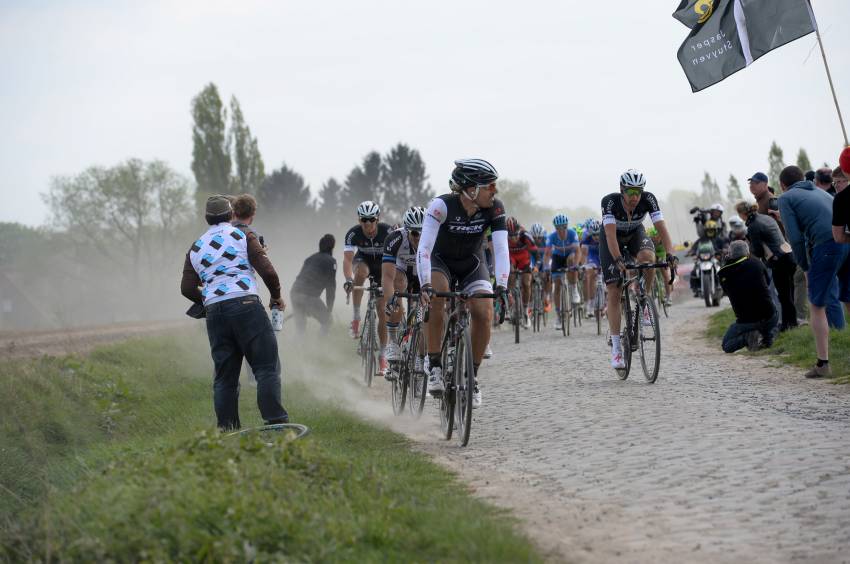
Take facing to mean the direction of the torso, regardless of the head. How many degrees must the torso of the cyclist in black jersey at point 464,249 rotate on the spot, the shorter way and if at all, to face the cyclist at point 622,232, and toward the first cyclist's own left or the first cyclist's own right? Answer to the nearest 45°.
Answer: approximately 135° to the first cyclist's own left

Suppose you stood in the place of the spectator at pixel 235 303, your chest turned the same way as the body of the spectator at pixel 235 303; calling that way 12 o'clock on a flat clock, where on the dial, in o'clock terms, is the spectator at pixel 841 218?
the spectator at pixel 841 218 is roughly at 3 o'clock from the spectator at pixel 235 303.

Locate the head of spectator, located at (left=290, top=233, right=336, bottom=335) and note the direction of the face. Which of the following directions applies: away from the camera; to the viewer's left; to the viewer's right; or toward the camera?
away from the camera

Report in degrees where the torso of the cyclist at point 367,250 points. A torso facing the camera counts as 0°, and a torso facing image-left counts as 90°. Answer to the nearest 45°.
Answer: approximately 0°

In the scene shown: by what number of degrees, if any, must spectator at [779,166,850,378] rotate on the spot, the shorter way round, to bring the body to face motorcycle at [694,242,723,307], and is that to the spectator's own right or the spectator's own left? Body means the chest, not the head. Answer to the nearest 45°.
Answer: approximately 45° to the spectator's own right

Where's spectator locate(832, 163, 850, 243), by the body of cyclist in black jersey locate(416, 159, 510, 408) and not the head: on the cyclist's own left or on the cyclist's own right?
on the cyclist's own left

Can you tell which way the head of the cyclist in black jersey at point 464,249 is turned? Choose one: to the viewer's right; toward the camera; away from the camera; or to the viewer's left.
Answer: to the viewer's right
